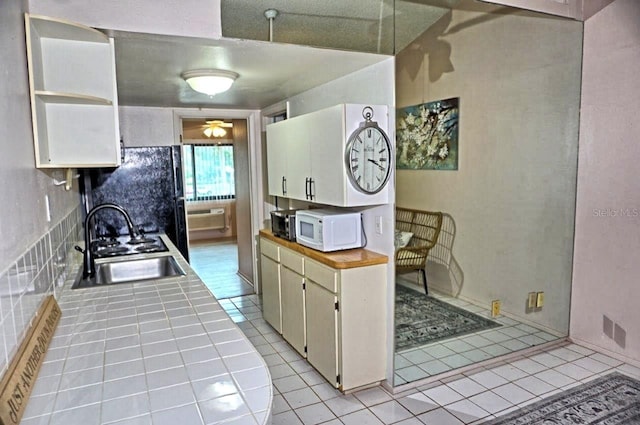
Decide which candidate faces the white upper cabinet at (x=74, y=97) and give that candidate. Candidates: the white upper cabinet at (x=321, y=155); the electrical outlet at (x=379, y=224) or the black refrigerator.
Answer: the white upper cabinet at (x=321, y=155)

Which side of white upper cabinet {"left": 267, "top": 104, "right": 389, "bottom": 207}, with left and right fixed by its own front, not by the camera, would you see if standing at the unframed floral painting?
back

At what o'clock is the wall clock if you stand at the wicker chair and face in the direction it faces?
The wall clock is roughly at 11 o'clock from the wicker chair.

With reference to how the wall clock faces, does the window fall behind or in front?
behind

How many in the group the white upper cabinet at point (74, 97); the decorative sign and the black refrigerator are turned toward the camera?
1

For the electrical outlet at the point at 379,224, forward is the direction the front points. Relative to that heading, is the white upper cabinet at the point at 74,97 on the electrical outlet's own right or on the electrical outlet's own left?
on the electrical outlet's own right

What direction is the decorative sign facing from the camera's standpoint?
to the viewer's right

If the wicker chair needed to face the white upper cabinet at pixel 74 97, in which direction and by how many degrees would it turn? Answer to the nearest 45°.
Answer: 0° — it already faces it
